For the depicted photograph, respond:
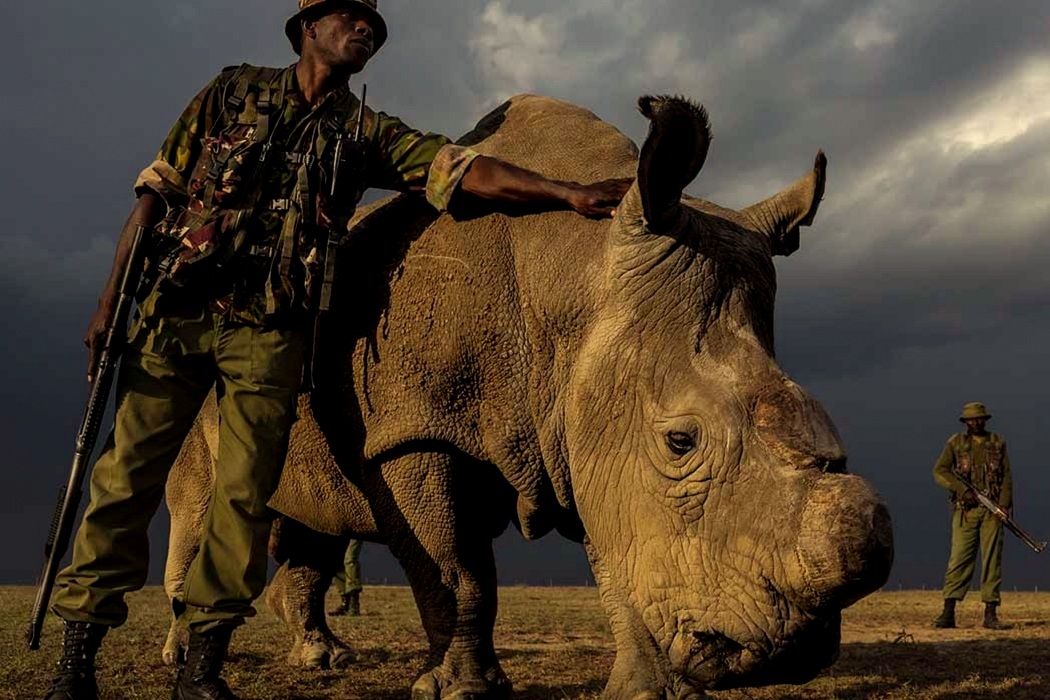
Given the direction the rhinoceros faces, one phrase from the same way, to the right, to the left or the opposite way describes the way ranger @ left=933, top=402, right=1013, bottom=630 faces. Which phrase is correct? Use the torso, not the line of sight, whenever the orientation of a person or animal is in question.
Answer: to the right

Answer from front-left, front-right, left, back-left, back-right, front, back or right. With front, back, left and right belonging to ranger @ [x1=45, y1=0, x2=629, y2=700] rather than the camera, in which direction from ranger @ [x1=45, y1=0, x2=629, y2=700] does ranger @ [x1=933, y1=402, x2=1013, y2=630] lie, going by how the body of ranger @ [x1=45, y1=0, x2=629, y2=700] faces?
back-left

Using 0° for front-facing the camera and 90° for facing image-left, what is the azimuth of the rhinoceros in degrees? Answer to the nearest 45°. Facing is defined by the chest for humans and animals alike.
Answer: approximately 315°

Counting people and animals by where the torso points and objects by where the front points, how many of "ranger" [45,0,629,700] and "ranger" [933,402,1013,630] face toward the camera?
2

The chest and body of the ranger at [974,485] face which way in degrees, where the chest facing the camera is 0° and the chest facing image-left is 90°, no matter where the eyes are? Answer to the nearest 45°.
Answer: approximately 0°

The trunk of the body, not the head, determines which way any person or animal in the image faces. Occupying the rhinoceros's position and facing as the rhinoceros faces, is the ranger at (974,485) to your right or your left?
on your left

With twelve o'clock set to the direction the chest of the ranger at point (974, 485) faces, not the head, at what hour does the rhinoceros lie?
The rhinoceros is roughly at 12 o'clock from the ranger.
